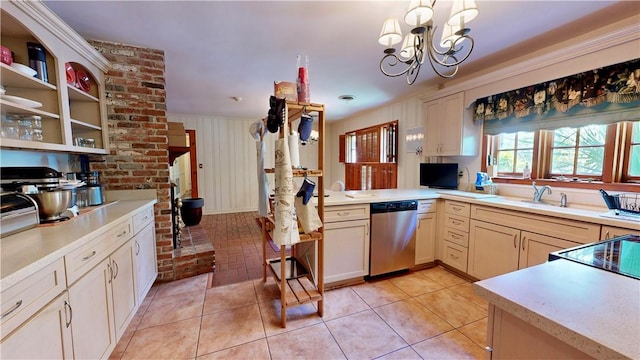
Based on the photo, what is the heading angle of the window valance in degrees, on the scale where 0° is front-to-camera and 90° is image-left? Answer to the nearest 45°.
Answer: approximately 45°

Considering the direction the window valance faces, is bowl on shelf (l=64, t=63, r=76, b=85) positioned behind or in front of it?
in front

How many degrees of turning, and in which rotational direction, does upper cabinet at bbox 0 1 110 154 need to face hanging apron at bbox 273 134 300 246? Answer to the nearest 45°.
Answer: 0° — it already faces it

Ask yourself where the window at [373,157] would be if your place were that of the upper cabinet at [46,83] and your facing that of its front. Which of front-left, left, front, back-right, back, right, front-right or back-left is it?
front-left

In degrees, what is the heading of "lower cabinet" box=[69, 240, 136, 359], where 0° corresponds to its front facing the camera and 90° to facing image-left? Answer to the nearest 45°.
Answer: approximately 315°

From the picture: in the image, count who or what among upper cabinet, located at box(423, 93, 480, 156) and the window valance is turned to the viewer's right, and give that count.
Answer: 0

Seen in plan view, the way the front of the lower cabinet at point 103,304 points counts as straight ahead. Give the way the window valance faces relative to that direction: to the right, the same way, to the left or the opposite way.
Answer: the opposite way

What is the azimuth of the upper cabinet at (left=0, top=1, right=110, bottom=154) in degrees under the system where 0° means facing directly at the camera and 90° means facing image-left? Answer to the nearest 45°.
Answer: approximately 315°

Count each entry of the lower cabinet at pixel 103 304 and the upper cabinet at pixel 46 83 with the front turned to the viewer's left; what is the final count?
0

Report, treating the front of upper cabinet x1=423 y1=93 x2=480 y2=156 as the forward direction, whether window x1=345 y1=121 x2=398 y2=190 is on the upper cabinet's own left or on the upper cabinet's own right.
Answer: on the upper cabinet's own right

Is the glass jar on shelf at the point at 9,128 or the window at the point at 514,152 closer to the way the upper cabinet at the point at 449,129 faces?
the glass jar on shelf

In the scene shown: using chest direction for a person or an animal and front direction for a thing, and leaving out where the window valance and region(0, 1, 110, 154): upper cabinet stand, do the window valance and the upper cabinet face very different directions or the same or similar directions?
very different directions

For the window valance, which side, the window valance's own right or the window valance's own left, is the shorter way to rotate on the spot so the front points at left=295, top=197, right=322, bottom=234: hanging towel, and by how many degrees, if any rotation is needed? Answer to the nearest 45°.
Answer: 0° — it already faces it

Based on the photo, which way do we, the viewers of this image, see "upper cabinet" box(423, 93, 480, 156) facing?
facing the viewer and to the left of the viewer

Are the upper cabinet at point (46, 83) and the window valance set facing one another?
yes
